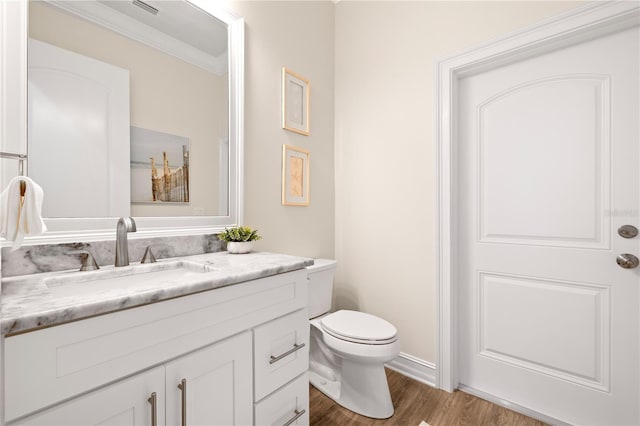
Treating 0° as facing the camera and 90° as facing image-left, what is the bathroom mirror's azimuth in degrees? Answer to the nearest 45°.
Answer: approximately 315°

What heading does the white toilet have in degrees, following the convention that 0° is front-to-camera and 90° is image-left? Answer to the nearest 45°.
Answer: approximately 315°

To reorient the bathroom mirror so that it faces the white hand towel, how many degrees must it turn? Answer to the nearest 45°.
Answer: approximately 90° to its right

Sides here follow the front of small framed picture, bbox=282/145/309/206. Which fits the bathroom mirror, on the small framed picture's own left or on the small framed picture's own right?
on the small framed picture's own right

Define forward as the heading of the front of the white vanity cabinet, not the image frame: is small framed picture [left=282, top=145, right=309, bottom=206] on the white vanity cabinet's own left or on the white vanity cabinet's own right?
on the white vanity cabinet's own left

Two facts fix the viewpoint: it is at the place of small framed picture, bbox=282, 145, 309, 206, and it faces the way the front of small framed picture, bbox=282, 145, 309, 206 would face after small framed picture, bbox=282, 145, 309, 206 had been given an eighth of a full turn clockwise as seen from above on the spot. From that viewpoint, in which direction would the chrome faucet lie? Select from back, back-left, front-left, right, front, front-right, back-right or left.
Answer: front-right
